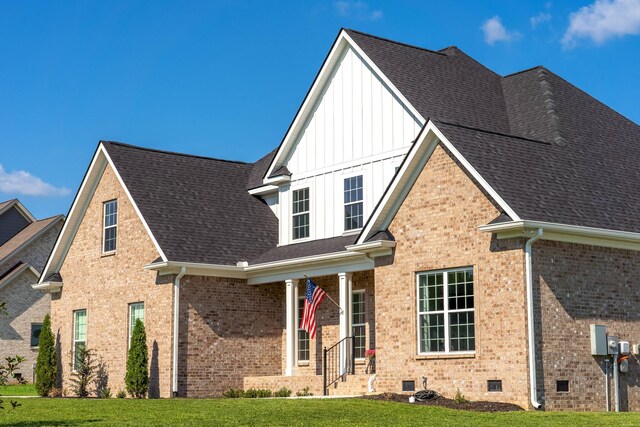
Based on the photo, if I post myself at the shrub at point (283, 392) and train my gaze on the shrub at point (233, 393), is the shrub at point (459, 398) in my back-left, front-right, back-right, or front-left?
back-left

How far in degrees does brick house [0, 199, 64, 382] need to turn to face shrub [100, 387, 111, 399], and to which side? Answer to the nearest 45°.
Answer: approximately 45° to its left

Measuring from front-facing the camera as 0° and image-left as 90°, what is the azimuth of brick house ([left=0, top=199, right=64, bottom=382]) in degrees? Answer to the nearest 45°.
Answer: approximately 45°

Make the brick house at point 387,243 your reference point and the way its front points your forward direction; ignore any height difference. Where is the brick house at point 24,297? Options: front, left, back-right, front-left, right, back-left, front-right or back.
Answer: right

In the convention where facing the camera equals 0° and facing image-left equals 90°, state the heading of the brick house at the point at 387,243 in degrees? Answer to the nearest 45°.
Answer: approximately 45°

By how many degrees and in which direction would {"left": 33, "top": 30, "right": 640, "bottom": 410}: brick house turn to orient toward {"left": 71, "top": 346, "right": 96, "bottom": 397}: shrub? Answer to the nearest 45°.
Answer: approximately 90° to its right

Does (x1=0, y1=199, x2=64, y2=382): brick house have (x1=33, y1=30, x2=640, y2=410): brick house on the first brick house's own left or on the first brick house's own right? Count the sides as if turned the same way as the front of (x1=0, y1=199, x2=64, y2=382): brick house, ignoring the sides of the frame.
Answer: on the first brick house's own left

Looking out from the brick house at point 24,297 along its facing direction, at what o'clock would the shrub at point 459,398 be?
The shrub is roughly at 10 o'clock from the brick house.

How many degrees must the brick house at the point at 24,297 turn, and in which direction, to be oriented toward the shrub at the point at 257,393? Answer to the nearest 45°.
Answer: approximately 45° to its left
